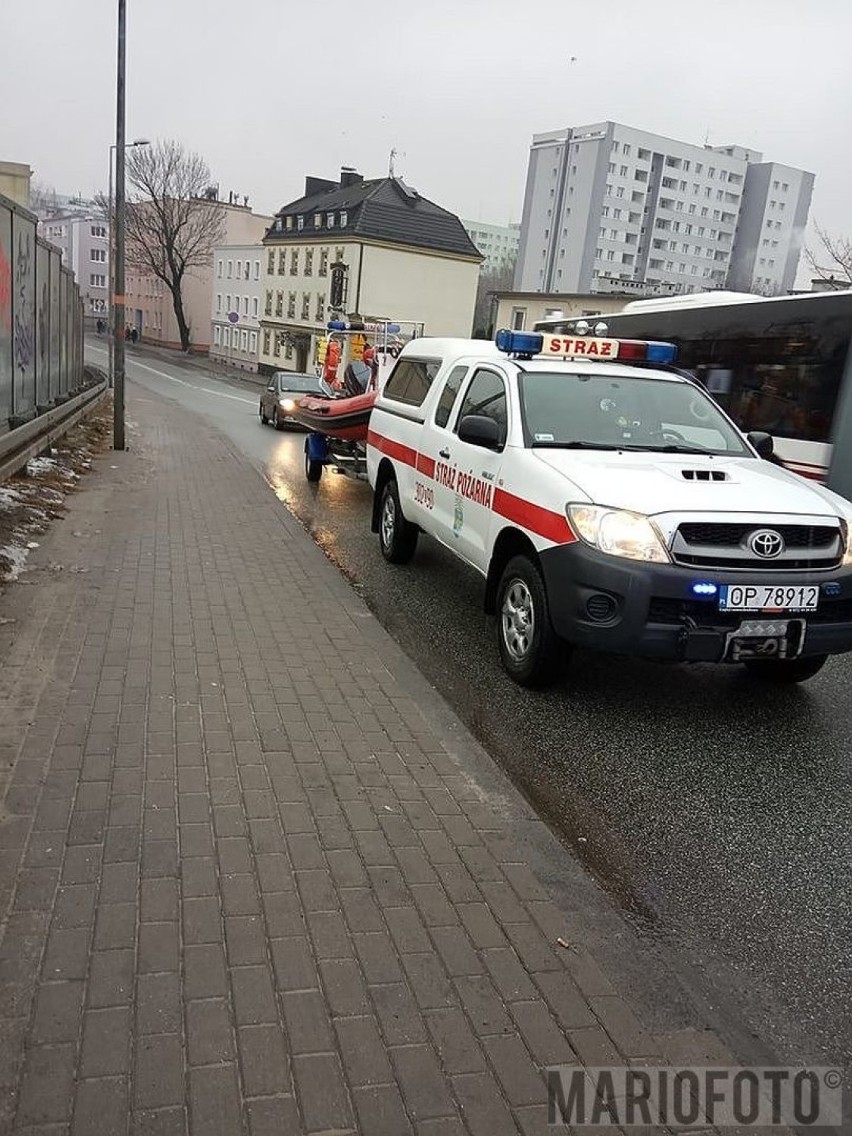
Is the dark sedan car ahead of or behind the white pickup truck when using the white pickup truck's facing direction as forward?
behind

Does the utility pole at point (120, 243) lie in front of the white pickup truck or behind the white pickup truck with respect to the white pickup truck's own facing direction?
behind

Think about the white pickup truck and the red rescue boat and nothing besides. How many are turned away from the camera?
0

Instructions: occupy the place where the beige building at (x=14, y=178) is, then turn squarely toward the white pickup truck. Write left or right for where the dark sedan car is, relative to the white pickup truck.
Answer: left

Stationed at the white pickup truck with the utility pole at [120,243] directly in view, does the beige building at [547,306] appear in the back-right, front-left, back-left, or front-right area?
front-right

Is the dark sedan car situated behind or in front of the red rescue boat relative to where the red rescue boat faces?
behind

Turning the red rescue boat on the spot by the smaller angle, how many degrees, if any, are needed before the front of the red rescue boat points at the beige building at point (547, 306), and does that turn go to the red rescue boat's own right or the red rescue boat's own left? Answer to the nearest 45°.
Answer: approximately 135° to the red rescue boat's own left

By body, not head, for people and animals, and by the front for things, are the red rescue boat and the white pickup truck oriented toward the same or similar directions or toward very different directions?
same or similar directions

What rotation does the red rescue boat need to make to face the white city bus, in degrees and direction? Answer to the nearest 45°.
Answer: approximately 45° to its left

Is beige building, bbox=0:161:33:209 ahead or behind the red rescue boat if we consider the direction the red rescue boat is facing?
behind

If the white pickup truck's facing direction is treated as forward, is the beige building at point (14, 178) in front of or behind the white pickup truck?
behind

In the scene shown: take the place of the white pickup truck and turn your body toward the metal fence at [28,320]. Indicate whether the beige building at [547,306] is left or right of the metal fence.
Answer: right

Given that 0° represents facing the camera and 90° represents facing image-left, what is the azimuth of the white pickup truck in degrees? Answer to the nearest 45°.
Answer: approximately 315°
